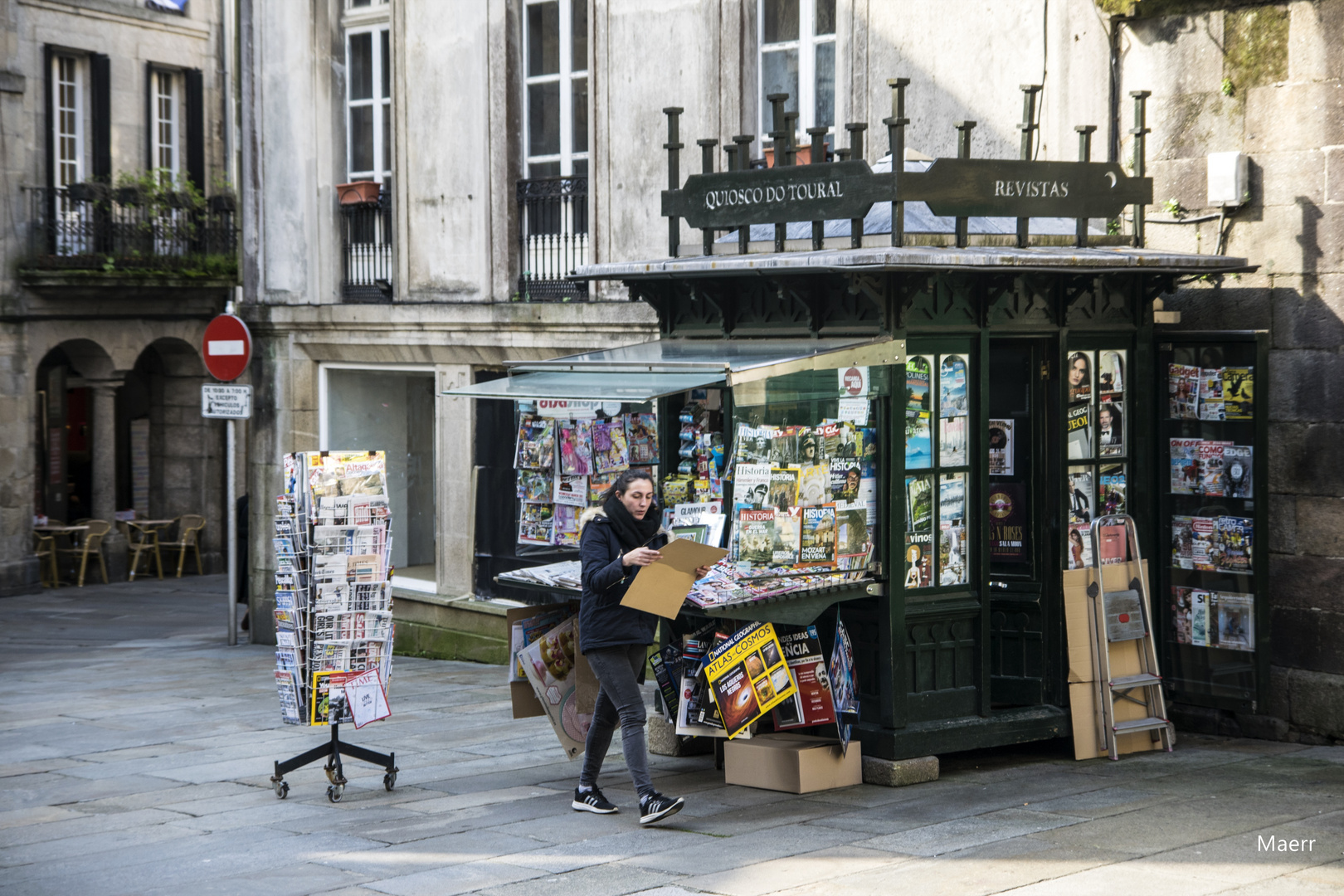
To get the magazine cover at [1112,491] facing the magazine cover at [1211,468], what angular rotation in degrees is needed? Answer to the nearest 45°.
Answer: approximately 135° to its left

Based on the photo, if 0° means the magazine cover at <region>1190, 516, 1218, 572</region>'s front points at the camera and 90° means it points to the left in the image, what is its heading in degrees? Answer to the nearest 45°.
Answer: approximately 0°

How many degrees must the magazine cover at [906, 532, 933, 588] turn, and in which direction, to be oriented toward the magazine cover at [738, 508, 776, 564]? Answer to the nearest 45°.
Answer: approximately 90° to its right

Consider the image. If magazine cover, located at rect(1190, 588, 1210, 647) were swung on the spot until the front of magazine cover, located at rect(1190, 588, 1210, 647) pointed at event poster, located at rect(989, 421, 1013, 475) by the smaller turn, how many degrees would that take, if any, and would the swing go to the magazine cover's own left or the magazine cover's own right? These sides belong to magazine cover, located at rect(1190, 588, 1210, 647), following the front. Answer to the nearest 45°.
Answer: approximately 45° to the magazine cover's own right

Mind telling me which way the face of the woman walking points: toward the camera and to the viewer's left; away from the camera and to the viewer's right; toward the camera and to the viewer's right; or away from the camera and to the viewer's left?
toward the camera and to the viewer's right

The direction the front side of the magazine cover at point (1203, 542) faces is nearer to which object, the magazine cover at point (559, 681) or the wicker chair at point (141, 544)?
the magazine cover

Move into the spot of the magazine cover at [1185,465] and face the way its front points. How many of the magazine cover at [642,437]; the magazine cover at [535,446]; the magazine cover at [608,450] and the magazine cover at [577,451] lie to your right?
4

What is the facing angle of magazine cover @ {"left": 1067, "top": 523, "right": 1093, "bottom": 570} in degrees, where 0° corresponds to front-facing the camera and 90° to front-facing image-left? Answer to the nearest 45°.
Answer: approximately 0°

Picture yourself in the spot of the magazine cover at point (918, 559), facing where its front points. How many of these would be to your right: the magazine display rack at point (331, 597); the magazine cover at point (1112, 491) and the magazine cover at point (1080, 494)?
1

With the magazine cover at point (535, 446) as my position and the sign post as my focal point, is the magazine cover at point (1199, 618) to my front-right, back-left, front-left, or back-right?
back-right

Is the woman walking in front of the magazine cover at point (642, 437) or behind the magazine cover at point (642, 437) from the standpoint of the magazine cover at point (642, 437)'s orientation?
in front
